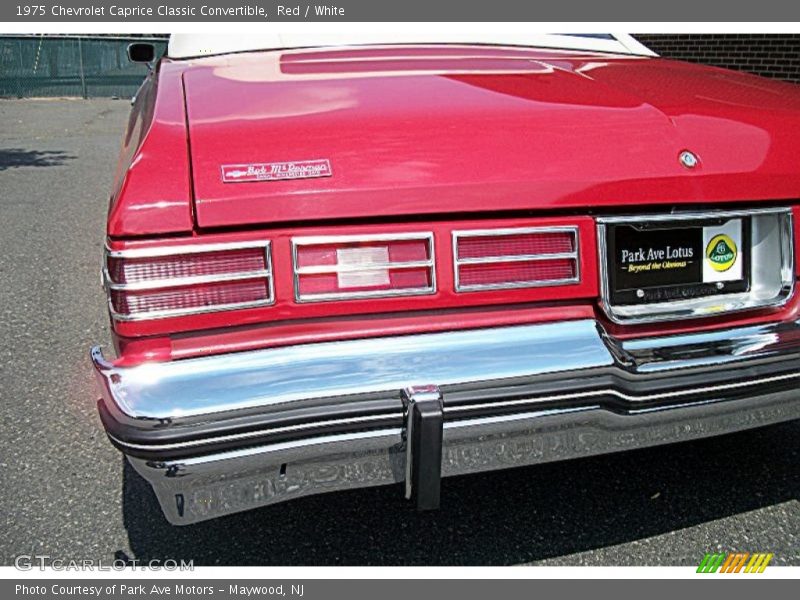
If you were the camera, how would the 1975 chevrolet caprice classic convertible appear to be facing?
facing away from the viewer and to the left of the viewer
